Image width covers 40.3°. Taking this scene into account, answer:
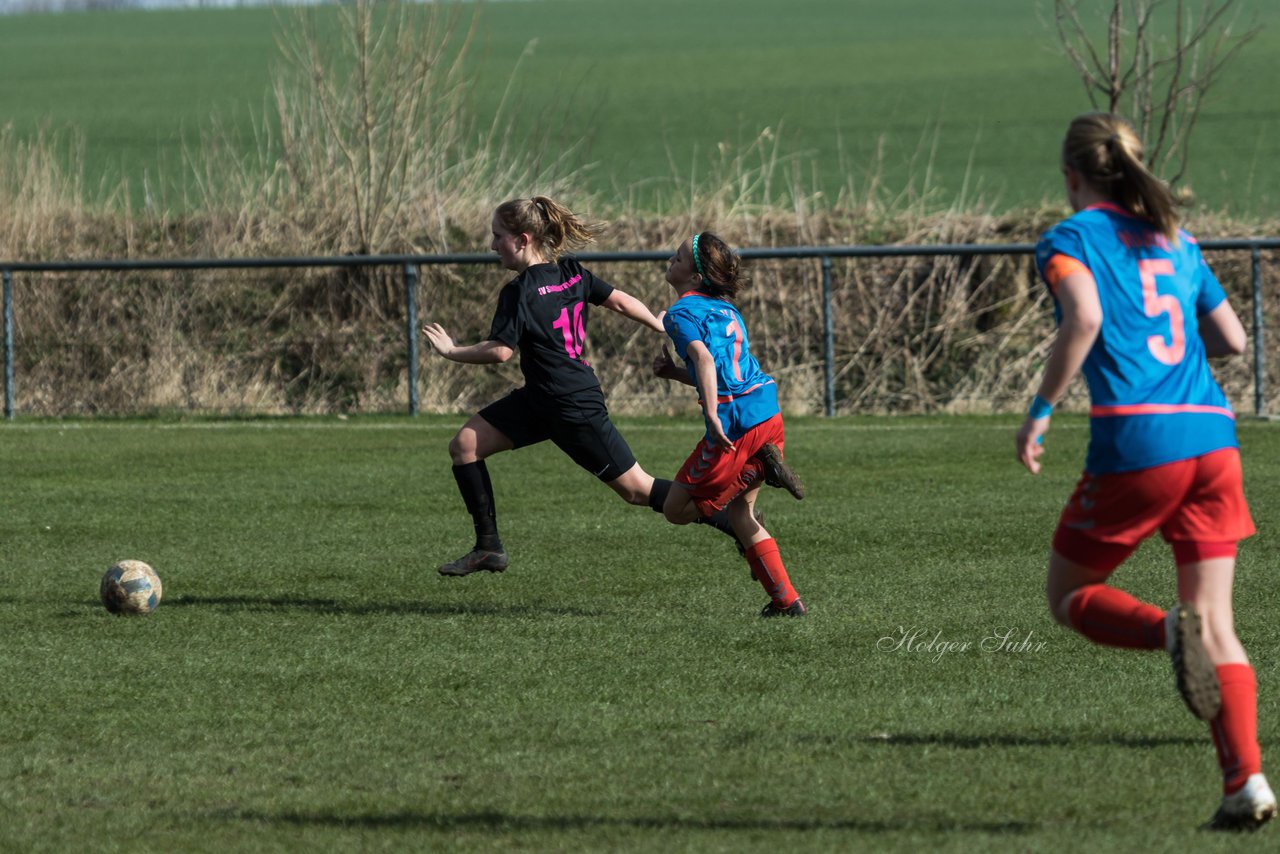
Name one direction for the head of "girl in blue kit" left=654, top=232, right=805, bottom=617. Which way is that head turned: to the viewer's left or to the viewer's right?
to the viewer's left

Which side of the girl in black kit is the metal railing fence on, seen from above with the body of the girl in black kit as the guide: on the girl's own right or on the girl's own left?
on the girl's own right

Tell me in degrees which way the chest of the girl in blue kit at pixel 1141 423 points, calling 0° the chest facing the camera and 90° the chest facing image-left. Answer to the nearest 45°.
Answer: approximately 135°

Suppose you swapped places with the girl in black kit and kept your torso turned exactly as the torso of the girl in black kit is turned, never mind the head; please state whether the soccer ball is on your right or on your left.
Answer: on your left

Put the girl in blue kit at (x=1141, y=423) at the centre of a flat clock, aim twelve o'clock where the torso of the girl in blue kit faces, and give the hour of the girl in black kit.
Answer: The girl in black kit is roughly at 12 o'clock from the girl in blue kit.

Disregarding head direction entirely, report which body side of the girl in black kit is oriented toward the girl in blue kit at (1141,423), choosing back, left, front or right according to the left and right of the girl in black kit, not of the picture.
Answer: back

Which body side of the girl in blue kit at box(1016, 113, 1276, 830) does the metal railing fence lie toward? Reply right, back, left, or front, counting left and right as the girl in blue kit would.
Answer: front

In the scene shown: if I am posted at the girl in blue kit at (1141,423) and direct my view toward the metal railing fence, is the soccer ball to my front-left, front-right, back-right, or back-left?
front-left

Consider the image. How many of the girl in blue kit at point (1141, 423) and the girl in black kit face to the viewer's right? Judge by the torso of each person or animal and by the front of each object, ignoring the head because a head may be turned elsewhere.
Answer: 0

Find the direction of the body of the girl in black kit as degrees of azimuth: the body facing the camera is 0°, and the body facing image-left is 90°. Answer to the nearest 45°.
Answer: approximately 135°

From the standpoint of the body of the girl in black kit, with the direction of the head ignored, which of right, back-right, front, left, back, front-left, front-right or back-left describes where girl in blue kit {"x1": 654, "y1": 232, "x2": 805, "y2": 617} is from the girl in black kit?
back

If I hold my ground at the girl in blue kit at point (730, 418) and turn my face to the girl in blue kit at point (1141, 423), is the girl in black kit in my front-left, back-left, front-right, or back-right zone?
back-right

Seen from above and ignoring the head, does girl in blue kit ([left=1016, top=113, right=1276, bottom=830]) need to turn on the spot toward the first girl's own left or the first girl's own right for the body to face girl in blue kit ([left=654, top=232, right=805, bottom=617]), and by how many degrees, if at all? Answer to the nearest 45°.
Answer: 0° — they already face them
